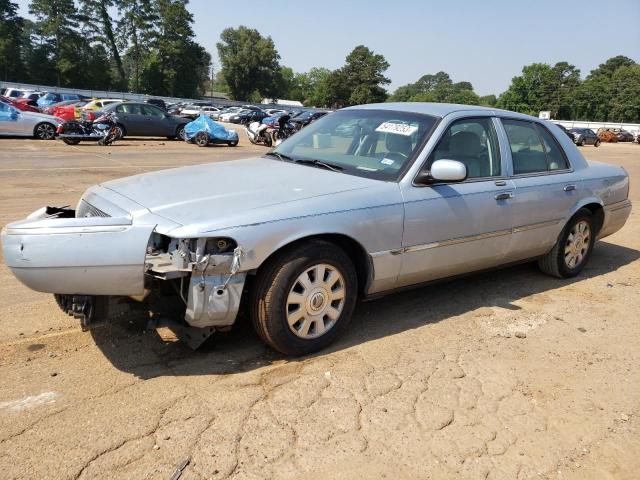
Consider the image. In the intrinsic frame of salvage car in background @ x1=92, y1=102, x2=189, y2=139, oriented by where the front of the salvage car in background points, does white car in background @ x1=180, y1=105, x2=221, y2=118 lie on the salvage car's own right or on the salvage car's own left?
on the salvage car's own left

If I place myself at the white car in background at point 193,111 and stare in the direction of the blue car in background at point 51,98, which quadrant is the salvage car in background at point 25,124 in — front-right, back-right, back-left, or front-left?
front-left

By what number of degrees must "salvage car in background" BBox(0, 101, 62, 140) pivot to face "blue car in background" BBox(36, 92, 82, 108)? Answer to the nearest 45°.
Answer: approximately 90° to its left

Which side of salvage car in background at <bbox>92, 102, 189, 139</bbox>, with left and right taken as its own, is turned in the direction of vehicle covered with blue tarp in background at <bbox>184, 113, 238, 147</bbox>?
front

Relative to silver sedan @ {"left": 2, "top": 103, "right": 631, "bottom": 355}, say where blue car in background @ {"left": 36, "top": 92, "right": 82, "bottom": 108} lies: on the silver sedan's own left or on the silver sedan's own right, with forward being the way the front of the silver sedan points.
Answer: on the silver sedan's own right

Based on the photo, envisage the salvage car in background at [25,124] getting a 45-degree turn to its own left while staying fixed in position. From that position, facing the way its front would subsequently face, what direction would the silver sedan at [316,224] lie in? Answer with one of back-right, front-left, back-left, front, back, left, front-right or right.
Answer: back-right

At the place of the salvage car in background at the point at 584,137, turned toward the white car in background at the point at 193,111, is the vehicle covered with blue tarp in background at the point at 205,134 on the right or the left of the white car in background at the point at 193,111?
left

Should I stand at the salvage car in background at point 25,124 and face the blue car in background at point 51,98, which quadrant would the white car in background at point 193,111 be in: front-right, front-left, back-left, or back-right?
front-right

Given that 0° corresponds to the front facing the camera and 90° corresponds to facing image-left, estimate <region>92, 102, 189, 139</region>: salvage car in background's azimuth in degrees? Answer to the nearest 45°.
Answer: approximately 270°
